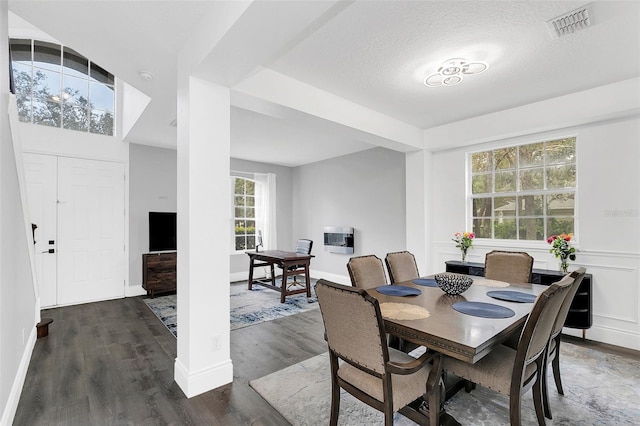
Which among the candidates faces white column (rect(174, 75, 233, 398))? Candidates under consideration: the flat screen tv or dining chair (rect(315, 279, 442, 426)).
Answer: the flat screen tv

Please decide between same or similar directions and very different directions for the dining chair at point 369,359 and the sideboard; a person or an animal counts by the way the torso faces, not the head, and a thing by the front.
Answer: very different directions

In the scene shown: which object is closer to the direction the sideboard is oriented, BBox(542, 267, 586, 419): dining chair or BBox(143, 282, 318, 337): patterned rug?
the dining chair

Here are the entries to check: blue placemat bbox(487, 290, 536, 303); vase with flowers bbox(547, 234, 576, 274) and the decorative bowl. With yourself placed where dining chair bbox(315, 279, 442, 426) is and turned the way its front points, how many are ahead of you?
3

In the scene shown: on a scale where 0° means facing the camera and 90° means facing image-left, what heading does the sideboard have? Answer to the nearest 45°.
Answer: approximately 0°

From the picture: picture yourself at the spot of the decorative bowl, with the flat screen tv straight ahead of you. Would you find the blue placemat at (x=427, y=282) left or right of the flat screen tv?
right

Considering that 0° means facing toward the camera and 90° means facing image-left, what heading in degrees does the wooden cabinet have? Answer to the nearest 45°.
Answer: approximately 0°
